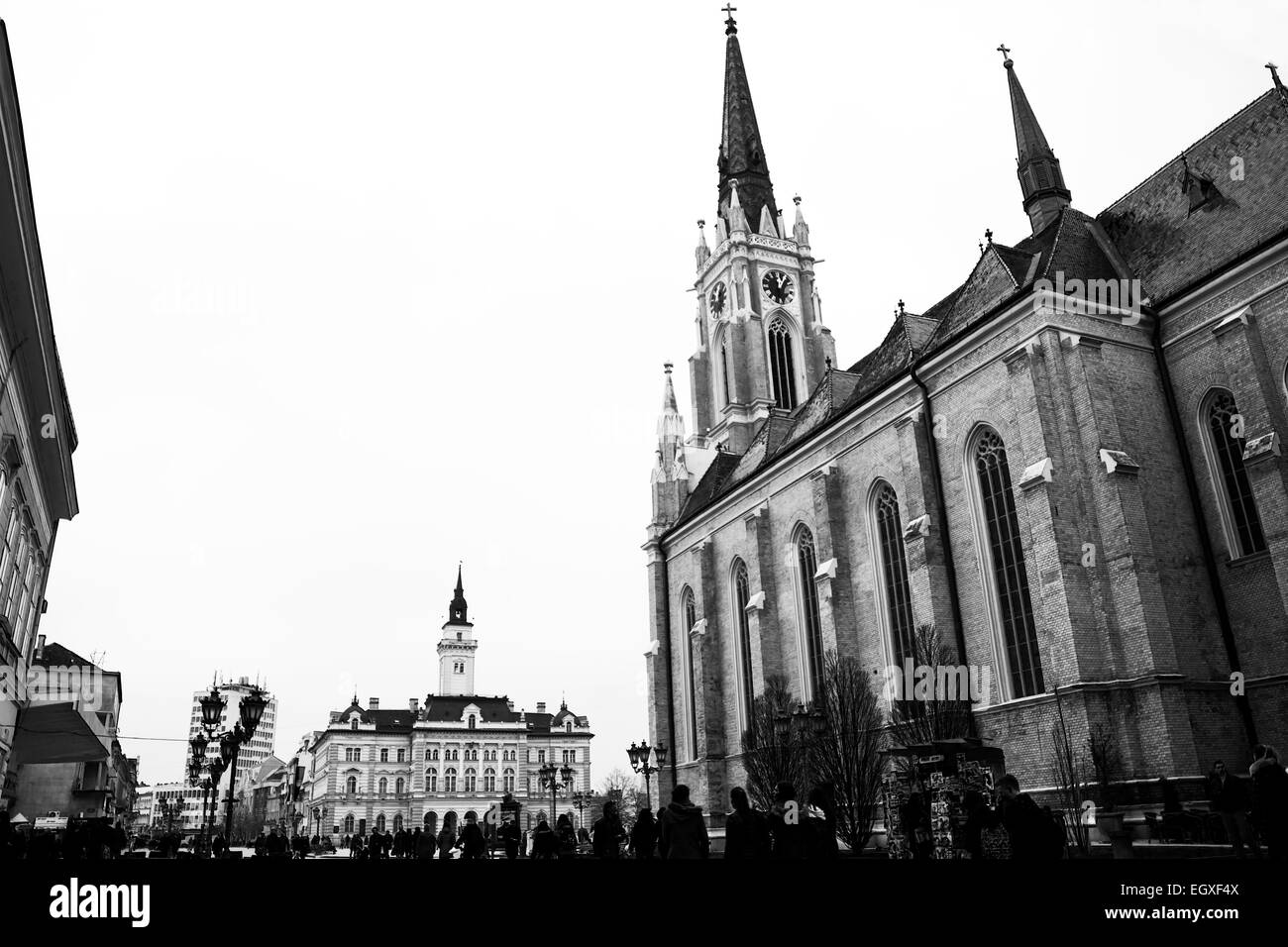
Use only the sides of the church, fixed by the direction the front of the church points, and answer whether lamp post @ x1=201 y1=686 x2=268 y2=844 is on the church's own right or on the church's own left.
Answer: on the church's own left

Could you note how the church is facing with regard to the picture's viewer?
facing away from the viewer and to the left of the viewer

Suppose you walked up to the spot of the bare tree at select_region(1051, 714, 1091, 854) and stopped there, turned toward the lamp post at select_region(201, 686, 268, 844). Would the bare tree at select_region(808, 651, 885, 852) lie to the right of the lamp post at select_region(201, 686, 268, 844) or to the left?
right
